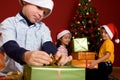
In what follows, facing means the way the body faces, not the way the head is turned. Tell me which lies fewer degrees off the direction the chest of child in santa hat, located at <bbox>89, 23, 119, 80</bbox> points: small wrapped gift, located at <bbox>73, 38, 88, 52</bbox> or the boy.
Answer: the small wrapped gift

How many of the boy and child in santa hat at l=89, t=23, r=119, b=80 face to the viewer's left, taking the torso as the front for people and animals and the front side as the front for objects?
1

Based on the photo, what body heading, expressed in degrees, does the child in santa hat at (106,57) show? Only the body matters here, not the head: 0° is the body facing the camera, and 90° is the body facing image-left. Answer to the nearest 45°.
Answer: approximately 90°

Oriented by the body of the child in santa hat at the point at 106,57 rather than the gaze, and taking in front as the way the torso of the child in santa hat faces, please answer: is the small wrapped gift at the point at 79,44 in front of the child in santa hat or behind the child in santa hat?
in front

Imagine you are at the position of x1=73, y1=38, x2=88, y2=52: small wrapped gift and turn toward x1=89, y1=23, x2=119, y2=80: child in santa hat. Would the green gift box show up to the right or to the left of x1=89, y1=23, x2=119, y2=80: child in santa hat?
right

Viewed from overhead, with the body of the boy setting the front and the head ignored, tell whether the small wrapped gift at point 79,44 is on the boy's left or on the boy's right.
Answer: on the boy's left

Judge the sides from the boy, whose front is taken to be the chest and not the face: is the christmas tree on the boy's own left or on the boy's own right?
on the boy's own left

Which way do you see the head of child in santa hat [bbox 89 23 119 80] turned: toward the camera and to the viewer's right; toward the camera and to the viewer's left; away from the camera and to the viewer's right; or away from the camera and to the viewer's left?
toward the camera and to the viewer's left
